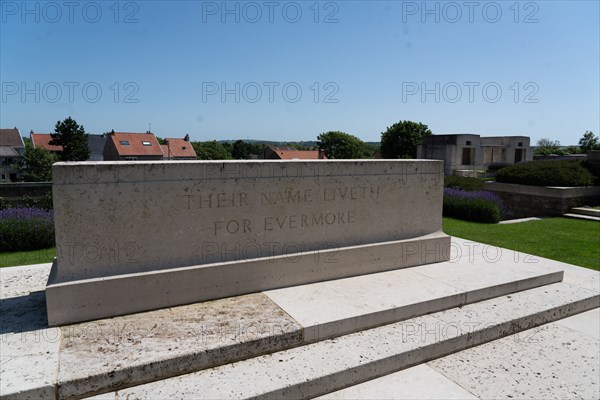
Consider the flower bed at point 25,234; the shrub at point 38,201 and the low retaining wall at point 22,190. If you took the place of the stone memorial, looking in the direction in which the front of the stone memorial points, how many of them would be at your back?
3

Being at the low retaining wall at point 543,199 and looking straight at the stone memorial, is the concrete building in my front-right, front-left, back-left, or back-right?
back-right

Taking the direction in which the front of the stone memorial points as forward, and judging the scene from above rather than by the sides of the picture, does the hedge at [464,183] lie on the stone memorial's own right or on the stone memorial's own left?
on the stone memorial's own left

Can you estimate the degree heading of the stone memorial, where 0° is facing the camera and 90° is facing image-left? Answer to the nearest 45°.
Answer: approximately 315°

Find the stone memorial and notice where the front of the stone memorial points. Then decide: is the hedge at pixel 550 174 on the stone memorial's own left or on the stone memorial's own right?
on the stone memorial's own left

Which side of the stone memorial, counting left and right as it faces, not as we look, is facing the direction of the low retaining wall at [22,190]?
back

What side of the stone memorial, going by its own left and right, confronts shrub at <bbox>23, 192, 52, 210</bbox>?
back

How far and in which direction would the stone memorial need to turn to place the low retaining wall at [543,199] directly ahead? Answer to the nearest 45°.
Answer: approximately 90° to its left

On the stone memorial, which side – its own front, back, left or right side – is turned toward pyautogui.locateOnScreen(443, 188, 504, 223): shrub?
left

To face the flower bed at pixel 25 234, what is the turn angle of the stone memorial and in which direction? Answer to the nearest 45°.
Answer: approximately 180°
